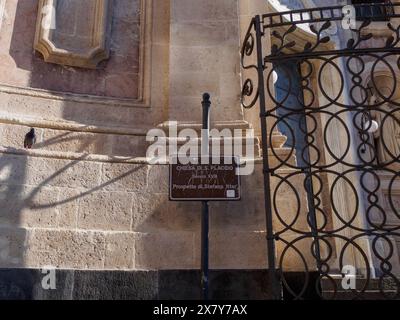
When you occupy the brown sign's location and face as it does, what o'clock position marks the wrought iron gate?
The wrought iron gate is roughly at 8 o'clock from the brown sign.

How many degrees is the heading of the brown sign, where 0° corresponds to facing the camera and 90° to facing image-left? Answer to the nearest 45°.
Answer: approximately 0°

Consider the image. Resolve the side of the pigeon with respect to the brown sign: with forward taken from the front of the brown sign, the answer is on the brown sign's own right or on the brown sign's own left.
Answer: on the brown sign's own right
